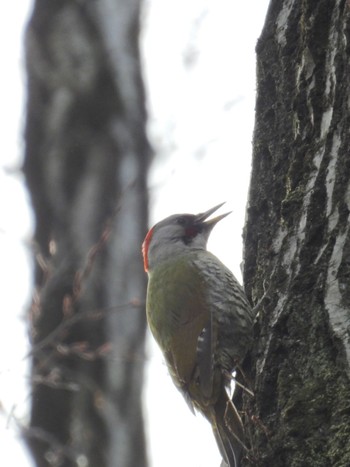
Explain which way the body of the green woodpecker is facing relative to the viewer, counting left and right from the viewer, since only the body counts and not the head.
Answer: facing to the right of the viewer
